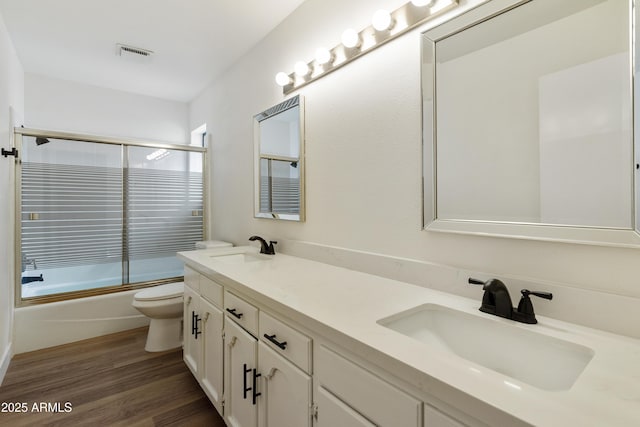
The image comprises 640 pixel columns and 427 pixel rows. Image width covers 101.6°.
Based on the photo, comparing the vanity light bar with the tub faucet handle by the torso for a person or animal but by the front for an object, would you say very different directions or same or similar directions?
very different directions

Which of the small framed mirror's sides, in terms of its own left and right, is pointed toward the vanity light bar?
left

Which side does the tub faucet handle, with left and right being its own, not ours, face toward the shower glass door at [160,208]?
front

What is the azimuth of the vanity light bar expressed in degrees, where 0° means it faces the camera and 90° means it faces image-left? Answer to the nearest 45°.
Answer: approximately 45°

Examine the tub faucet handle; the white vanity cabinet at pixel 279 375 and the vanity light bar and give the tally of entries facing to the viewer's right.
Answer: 1

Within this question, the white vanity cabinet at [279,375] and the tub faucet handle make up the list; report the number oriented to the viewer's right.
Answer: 1

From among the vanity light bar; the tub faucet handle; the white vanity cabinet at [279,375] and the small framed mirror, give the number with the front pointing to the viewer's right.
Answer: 1

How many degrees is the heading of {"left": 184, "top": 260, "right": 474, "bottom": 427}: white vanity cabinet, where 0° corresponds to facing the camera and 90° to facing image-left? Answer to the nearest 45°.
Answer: approximately 45°

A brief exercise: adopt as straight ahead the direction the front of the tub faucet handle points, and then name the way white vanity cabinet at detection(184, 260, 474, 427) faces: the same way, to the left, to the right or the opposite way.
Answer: the opposite way

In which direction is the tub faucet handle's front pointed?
to the viewer's right
